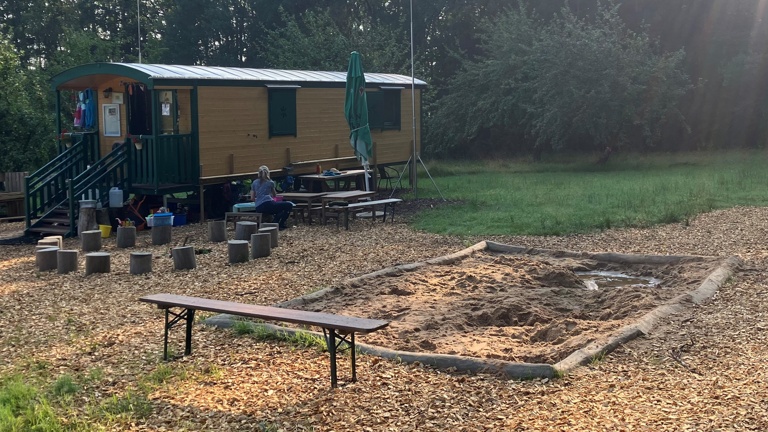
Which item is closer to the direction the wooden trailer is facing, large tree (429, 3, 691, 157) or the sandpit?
the sandpit

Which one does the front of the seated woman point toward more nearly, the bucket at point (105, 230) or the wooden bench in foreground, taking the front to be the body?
the wooden bench in foreground

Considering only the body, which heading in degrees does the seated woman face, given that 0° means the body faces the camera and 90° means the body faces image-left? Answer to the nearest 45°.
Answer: approximately 225°

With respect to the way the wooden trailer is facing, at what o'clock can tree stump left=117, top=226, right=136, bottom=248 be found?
The tree stump is roughly at 11 o'clock from the wooden trailer.

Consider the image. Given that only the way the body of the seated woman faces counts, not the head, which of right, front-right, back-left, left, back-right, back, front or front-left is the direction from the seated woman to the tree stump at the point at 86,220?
back-left

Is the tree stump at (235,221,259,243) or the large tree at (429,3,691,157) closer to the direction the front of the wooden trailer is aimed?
the tree stump

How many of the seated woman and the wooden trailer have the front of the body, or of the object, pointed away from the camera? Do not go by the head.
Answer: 1

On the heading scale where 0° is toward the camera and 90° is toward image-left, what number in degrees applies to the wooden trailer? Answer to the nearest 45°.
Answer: approximately 45°

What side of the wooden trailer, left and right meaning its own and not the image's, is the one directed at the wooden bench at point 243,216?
left

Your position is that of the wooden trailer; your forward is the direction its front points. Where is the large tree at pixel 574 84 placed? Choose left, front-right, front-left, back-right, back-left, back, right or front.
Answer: back

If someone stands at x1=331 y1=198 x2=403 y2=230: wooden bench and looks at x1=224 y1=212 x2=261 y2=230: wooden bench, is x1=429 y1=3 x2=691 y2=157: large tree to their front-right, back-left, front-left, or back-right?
back-right
